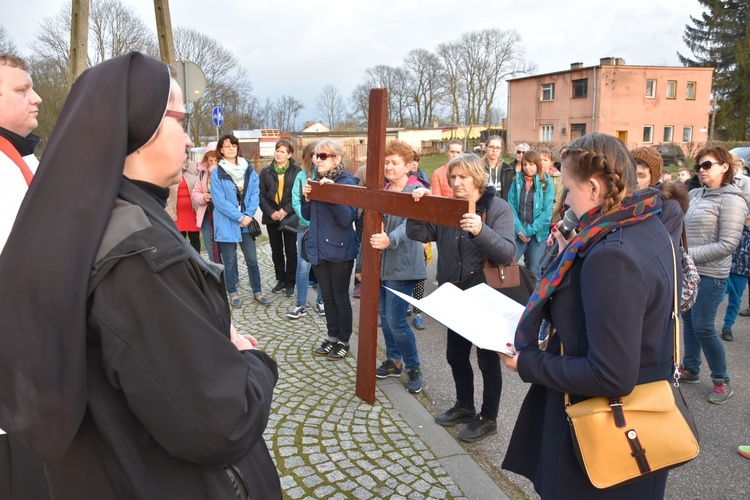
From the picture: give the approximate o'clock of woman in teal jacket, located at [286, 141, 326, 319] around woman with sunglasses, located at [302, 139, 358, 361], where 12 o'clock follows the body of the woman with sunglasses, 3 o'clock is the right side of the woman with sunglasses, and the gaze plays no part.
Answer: The woman in teal jacket is roughly at 4 o'clock from the woman with sunglasses.

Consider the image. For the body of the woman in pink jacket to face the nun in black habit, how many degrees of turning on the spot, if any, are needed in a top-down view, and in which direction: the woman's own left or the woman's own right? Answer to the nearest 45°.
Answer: approximately 45° to the woman's own right

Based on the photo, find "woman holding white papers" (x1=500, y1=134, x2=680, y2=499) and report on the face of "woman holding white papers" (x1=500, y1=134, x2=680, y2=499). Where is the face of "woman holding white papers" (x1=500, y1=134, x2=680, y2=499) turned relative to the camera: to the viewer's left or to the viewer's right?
to the viewer's left

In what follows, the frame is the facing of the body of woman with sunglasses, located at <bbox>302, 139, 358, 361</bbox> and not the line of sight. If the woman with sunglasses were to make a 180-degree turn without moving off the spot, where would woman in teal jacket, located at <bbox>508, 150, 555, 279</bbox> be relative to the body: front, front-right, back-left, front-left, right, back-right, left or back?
front

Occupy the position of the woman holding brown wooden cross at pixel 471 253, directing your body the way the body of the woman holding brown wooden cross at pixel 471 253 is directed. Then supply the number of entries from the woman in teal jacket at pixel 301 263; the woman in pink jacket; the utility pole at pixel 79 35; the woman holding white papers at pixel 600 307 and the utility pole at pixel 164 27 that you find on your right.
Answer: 4

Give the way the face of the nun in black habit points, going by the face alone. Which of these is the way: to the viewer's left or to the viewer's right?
to the viewer's right

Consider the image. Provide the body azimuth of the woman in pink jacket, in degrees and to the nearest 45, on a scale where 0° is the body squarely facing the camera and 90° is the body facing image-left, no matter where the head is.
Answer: approximately 315°

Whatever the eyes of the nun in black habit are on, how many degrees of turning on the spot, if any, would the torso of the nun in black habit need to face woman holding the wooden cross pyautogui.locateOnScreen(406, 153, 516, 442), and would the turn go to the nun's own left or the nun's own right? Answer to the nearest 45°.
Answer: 0° — they already face them

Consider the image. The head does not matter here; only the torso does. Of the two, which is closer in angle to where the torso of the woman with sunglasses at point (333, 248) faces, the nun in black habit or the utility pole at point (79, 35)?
the nun in black habit
